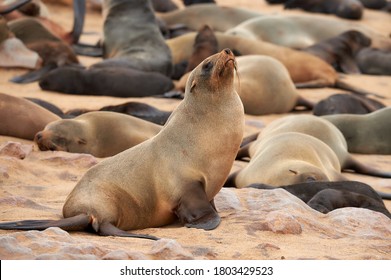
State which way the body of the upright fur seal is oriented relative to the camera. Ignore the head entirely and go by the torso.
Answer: to the viewer's right

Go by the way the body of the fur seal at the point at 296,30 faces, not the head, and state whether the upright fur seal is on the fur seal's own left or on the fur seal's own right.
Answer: on the fur seal's own left

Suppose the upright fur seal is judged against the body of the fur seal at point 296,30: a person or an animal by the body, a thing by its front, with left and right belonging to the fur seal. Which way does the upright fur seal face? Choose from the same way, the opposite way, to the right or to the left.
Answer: the opposite way

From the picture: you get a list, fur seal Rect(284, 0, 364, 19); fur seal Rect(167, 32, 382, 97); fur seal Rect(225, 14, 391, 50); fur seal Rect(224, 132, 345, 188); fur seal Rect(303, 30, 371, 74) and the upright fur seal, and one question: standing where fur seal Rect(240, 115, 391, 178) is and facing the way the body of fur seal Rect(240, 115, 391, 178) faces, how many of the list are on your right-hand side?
4

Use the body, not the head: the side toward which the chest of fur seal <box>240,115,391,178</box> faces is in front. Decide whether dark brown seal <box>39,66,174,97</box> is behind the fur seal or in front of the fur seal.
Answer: in front

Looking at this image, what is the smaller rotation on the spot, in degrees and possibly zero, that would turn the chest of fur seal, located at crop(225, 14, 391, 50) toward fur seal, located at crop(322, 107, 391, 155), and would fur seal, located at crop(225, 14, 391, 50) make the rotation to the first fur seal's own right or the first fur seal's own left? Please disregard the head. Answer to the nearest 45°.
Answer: approximately 90° to the first fur seal's own left

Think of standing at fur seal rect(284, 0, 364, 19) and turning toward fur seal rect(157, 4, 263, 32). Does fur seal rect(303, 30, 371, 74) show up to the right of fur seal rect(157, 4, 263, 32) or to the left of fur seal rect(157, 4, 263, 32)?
left

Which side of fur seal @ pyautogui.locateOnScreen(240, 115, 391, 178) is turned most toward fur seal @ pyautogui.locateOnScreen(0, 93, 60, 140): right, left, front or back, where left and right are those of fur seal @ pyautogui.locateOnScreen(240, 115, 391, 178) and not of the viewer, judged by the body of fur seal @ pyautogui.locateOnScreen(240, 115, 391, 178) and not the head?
front

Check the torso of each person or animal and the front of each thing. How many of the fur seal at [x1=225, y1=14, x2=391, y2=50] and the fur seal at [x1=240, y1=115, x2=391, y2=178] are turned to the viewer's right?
0

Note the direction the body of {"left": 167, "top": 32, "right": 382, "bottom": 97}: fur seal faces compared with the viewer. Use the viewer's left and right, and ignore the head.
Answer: facing to the left of the viewer

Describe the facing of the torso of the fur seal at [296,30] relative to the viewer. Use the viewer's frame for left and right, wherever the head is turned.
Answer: facing to the left of the viewer

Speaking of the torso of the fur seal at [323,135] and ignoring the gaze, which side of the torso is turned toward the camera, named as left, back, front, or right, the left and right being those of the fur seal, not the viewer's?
left
